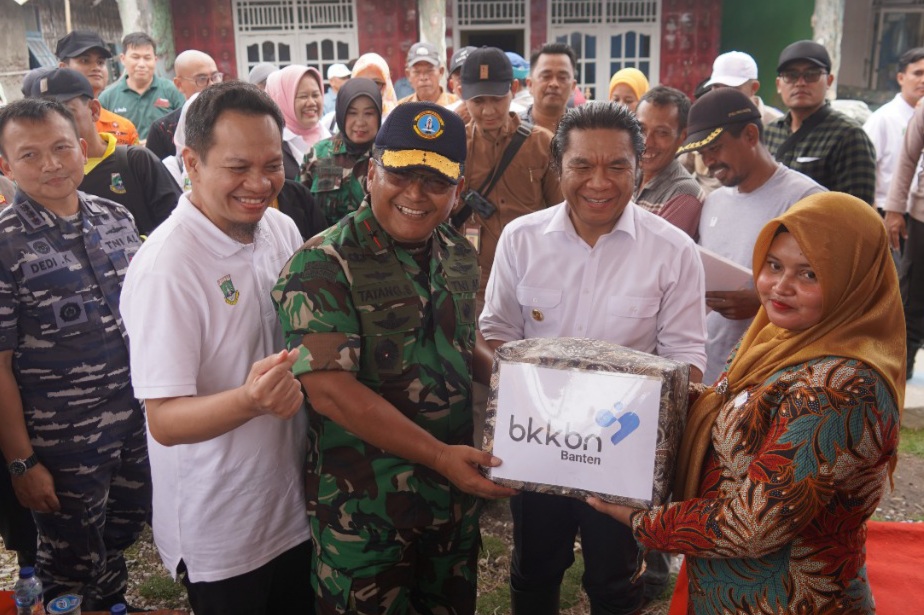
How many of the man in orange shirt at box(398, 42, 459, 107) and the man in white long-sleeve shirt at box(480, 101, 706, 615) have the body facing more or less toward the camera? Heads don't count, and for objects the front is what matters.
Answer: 2

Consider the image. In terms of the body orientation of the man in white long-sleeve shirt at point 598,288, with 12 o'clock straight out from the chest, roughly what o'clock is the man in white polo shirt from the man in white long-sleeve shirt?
The man in white polo shirt is roughly at 2 o'clock from the man in white long-sleeve shirt.

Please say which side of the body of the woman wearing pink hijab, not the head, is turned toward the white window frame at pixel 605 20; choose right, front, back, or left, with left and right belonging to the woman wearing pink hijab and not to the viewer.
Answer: left

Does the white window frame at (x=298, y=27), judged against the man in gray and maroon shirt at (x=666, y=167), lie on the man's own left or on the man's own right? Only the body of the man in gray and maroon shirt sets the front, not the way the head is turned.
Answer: on the man's own right

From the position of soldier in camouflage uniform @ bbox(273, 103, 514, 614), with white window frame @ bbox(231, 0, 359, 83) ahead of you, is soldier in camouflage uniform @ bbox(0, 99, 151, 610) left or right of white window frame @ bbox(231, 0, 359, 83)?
left

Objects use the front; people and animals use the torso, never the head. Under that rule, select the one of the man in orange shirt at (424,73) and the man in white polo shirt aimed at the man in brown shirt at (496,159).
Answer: the man in orange shirt at (424,73)

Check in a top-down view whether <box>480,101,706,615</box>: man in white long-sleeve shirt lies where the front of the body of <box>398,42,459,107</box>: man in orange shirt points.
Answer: yes

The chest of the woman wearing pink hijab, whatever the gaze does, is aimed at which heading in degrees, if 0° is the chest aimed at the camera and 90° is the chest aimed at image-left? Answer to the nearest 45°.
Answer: approximately 315°

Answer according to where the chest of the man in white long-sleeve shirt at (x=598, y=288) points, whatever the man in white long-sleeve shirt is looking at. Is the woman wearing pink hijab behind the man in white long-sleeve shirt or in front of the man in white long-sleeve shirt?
behind

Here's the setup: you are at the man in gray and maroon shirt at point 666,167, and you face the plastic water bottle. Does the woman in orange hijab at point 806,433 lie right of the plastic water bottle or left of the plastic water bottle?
left
